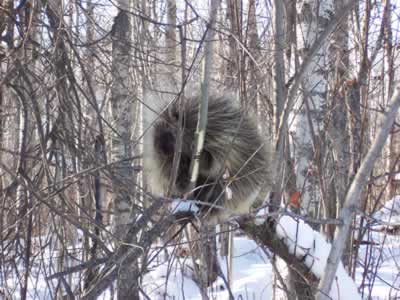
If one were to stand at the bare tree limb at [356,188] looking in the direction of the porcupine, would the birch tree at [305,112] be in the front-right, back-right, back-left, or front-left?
front-right

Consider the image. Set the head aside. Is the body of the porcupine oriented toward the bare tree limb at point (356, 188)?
no

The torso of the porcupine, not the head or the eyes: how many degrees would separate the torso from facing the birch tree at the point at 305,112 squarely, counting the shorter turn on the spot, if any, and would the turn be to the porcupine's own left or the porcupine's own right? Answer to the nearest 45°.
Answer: approximately 135° to the porcupine's own right

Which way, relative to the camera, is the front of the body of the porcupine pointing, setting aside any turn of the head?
to the viewer's left
